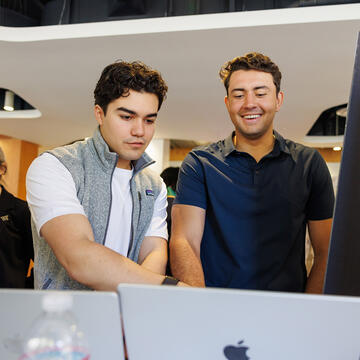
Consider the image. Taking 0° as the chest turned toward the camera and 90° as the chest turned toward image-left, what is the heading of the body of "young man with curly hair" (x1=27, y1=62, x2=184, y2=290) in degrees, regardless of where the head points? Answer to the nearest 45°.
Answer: approximately 315°

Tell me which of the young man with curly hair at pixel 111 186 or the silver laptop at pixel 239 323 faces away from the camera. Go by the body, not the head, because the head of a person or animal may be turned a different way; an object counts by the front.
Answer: the silver laptop

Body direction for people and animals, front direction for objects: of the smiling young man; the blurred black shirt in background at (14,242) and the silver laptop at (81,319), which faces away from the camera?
the silver laptop

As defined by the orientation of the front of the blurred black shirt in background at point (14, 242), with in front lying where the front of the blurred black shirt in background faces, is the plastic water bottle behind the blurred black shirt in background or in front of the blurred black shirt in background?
in front

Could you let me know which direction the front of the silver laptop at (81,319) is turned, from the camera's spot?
facing away from the viewer

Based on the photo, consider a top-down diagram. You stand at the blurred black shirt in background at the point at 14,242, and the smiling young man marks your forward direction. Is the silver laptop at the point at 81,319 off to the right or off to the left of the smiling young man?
right

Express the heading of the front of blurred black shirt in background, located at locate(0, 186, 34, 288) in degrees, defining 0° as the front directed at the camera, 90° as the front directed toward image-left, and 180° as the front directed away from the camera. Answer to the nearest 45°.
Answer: approximately 0°

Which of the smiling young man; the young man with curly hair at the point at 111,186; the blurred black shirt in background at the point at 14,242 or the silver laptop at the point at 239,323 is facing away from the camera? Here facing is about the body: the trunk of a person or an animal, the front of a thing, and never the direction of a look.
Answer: the silver laptop

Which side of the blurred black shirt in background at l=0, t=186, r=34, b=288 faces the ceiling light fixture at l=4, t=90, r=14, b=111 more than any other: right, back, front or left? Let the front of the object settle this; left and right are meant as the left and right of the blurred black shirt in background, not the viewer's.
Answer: back

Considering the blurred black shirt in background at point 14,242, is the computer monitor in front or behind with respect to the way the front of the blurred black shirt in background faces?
in front

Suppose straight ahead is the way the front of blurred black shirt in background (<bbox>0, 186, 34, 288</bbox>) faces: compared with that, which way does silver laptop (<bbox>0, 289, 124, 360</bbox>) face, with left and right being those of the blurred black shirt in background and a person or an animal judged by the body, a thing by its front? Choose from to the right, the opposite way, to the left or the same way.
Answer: the opposite way

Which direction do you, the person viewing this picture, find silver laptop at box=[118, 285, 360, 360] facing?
facing away from the viewer
